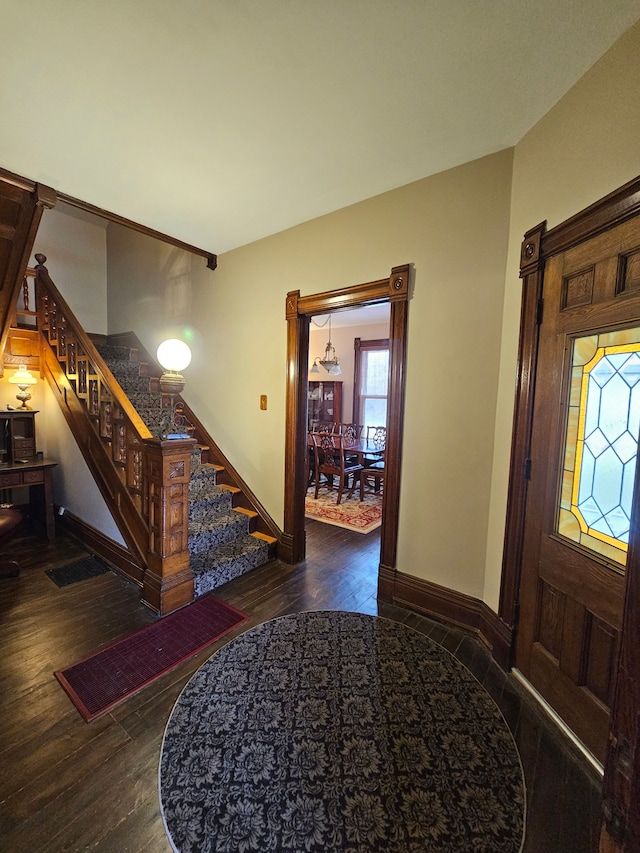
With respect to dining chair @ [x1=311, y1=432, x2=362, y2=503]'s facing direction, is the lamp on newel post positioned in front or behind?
behind

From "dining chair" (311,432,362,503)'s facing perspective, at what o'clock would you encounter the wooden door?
The wooden door is roughly at 4 o'clock from the dining chair.

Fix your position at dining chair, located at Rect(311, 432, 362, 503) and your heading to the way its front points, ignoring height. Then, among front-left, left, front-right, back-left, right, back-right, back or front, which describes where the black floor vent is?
back

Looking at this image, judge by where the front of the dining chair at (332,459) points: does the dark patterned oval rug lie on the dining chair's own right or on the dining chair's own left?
on the dining chair's own right

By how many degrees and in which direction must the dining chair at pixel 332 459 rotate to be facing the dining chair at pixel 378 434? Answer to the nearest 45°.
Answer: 0° — it already faces it

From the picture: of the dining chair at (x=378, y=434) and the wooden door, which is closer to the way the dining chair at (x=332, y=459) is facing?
the dining chair

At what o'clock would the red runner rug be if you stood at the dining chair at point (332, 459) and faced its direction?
The red runner rug is roughly at 5 o'clock from the dining chair.

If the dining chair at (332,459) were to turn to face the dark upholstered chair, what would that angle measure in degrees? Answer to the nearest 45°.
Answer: approximately 180°

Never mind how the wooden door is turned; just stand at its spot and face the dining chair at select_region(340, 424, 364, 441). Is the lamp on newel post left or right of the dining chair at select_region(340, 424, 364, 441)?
left

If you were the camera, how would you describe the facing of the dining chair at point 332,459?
facing away from the viewer and to the right of the viewer
